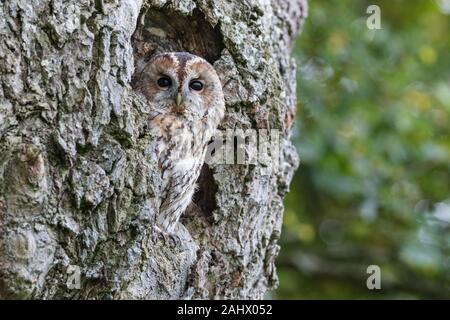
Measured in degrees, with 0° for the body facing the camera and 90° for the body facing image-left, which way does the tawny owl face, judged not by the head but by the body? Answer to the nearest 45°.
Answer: approximately 0°
